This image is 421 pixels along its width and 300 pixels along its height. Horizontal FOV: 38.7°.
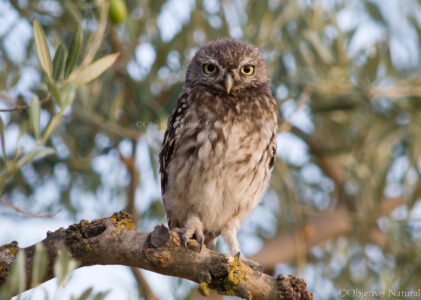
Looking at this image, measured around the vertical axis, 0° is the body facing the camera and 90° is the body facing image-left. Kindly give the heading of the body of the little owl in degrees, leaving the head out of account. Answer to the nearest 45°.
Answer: approximately 0°
